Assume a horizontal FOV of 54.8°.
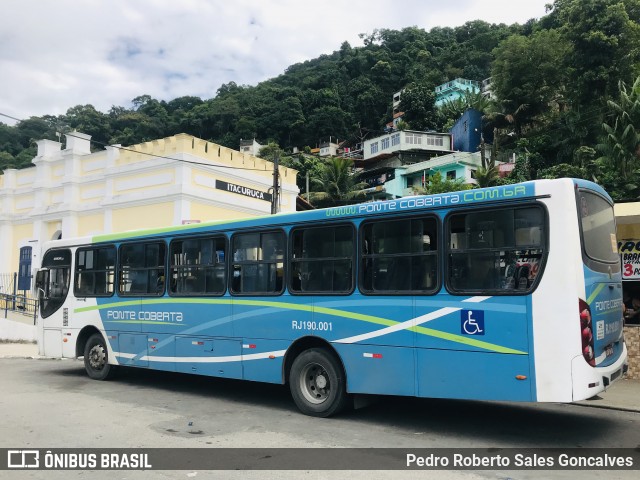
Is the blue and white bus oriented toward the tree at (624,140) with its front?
no

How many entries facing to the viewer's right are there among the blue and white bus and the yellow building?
0

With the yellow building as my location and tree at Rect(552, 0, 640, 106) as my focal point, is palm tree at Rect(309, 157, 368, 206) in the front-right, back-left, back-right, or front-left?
front-left

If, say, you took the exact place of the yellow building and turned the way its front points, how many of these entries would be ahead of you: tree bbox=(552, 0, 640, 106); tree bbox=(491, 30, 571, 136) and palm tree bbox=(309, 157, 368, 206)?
0

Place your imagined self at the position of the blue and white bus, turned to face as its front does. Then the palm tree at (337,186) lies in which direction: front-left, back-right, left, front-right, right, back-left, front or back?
front-right

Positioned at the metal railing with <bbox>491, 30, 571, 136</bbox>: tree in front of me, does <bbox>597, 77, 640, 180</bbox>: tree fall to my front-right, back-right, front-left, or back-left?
front-right

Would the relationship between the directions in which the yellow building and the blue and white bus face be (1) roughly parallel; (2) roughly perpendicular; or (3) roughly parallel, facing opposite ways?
roughly perpendicular

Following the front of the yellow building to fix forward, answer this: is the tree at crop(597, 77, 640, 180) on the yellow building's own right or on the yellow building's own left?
on the yellow building's own left

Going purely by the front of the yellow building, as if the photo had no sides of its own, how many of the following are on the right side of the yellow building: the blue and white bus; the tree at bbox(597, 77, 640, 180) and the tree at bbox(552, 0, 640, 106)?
0

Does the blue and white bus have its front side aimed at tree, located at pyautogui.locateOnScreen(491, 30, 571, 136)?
no

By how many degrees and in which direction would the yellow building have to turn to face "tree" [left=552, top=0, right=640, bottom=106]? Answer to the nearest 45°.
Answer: approximately 135° to its left

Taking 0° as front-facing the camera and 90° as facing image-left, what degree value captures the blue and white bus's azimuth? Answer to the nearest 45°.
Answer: approximately 135°

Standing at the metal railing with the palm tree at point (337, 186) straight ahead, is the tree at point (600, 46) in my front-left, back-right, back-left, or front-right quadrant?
front-right

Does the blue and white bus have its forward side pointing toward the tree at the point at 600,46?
no

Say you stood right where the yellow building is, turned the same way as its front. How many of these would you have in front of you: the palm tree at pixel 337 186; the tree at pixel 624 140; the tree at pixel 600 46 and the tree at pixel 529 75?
0

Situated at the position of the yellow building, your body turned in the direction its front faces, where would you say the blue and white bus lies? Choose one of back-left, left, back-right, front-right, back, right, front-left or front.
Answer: front-left
